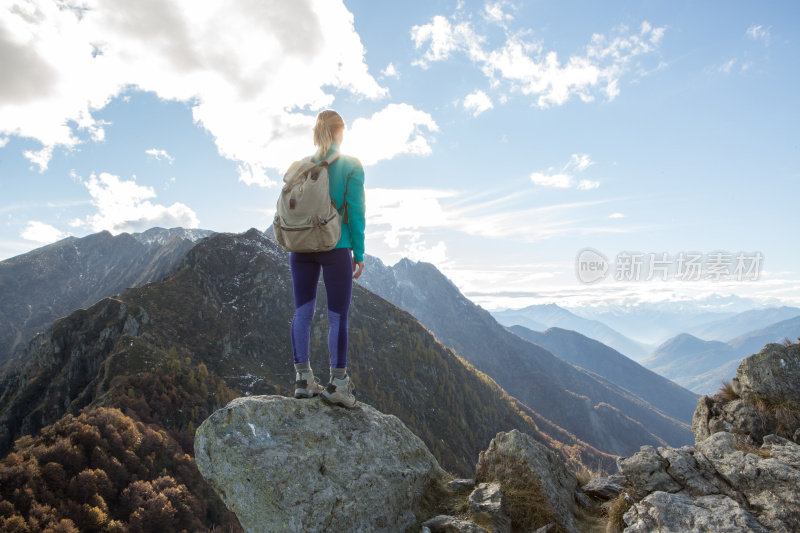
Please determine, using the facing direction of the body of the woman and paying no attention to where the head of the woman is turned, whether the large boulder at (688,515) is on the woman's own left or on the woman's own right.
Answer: on the woman's own right

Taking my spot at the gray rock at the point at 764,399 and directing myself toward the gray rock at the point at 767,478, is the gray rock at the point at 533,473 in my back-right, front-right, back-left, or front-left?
front-right

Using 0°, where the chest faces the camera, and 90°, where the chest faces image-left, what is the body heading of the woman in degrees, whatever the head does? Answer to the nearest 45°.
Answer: approximately 225°

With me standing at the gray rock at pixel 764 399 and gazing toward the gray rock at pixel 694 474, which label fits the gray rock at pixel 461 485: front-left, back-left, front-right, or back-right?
front-right

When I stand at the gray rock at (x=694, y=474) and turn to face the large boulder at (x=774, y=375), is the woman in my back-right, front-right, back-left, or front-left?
back-left

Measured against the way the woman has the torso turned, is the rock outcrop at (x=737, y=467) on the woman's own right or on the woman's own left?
on the woman's own right

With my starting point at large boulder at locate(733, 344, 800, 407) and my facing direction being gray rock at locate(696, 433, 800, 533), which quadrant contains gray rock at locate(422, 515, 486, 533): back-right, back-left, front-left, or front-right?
front-right

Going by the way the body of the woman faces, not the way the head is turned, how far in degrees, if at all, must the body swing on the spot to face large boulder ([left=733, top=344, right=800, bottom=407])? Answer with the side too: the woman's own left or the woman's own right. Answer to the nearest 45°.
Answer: approximately 45° to the woman's own right
